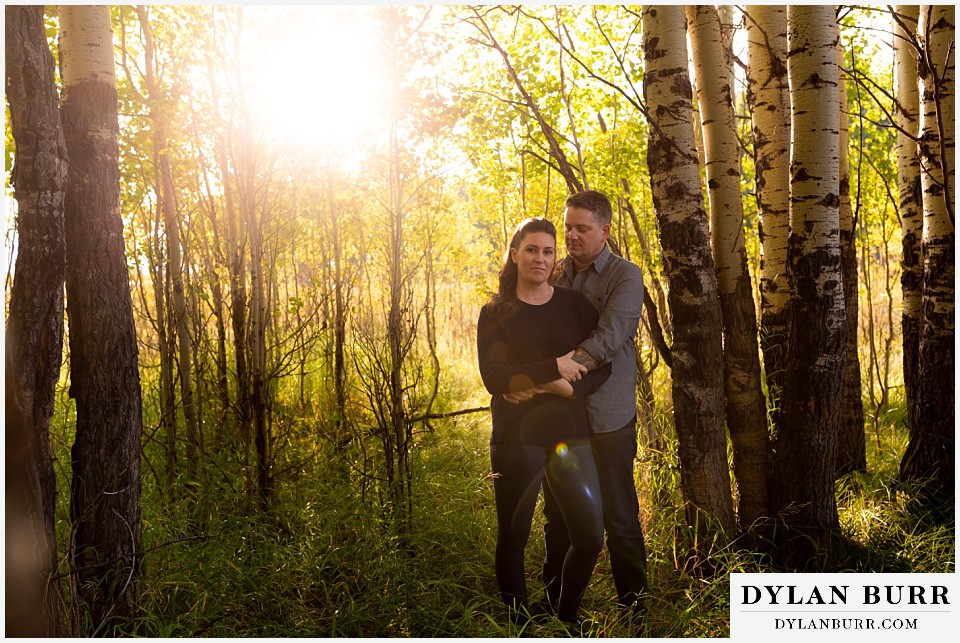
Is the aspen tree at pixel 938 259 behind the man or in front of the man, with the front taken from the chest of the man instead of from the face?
behind

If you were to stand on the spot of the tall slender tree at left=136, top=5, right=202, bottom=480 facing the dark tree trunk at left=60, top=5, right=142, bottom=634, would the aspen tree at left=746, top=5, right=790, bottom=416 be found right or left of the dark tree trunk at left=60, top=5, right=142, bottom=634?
left

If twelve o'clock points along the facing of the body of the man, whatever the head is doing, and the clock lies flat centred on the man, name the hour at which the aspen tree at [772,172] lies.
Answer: The aspen tree is roughly at 6 o'clock from the man.

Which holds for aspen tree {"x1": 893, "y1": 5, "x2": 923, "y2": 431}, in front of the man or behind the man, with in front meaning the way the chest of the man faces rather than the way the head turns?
behind

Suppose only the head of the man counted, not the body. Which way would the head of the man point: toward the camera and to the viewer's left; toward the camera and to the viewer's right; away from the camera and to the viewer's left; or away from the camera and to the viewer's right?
toward the camera and to the viewer's left

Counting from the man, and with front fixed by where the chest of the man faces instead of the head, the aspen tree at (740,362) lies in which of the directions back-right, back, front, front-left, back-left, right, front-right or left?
back

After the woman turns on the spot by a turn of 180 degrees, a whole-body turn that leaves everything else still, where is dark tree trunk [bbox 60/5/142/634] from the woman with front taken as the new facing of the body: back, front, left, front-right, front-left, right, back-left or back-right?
left

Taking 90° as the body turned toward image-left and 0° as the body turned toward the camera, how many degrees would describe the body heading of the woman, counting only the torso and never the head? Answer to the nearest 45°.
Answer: approximately 0°

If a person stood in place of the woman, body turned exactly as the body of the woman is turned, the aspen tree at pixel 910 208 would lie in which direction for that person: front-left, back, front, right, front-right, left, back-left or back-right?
back-left

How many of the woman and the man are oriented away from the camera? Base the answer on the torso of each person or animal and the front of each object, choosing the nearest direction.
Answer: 0

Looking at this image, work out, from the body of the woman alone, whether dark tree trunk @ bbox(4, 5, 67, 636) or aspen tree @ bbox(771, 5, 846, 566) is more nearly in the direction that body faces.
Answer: the dark tree trunk

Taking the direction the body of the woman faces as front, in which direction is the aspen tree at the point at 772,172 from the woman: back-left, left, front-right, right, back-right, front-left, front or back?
back-left
